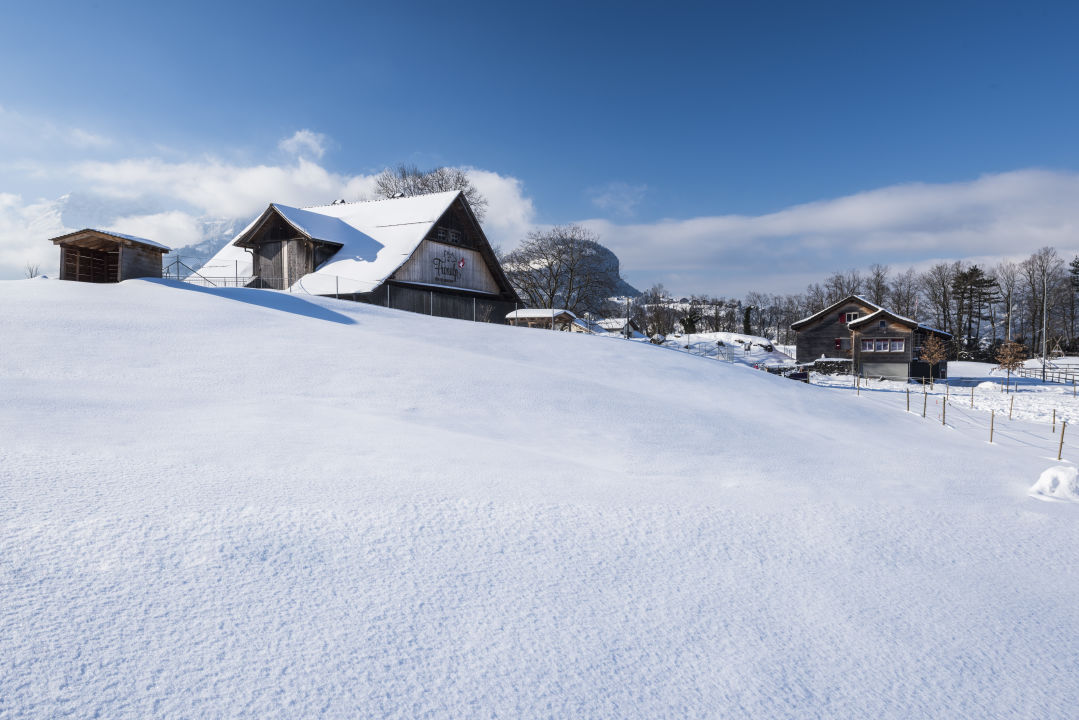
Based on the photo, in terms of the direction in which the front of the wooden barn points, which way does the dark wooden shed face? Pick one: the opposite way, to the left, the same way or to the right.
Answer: to the right

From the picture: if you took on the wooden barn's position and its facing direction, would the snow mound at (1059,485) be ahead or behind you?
ahead

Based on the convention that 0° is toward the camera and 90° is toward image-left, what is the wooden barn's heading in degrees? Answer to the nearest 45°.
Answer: approximately 315°

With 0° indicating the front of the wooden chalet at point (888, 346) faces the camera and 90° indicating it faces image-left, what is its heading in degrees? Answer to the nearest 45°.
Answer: approximately 0°

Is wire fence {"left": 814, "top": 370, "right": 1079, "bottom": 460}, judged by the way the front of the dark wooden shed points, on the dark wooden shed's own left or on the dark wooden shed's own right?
on the dark wooden shed's own left

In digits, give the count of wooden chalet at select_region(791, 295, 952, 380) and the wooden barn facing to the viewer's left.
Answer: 0

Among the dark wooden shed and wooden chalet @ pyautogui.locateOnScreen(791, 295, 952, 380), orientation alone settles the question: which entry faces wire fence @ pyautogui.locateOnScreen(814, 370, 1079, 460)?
the wooden chalet

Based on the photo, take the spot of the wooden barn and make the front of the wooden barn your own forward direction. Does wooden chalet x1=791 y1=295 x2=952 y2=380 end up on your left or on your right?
on your left

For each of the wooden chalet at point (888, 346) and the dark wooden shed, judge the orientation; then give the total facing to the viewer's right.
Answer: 0

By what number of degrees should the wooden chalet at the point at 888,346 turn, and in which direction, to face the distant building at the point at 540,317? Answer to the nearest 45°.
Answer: approximately 45° to its right
